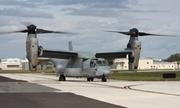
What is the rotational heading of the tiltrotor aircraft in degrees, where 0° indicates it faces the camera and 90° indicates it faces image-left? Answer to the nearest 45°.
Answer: approximately 315°
